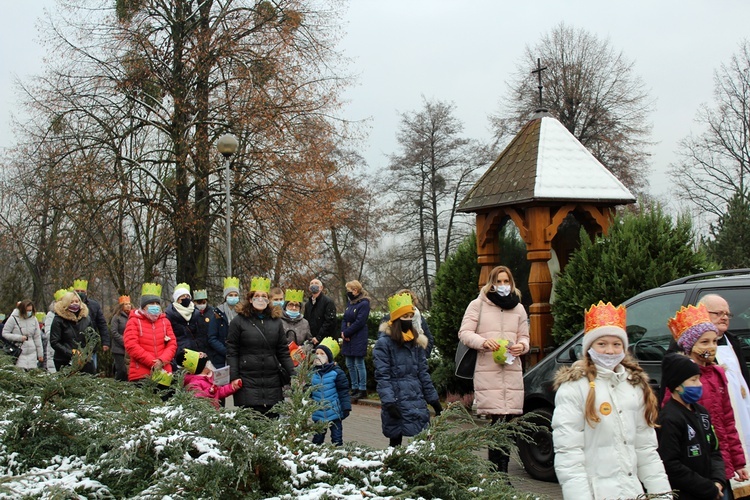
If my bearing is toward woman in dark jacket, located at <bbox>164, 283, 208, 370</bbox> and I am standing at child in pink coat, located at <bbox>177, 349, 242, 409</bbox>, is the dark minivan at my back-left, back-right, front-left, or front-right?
back-right

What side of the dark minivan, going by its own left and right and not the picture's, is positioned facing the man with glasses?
left

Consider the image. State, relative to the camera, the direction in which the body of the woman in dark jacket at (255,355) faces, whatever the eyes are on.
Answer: toward the camera

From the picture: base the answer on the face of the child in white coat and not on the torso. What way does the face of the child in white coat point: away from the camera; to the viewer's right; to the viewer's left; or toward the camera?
toward the camera

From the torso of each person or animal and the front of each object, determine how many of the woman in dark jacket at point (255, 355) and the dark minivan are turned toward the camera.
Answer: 1

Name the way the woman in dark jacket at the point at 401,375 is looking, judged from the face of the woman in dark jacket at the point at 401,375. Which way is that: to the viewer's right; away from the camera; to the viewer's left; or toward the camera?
toward the camera

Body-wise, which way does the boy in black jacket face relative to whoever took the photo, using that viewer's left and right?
facing the viewer and to the right of the viewer

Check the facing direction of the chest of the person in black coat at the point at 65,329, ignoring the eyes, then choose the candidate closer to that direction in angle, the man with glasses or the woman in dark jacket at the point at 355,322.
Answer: the man with glasses

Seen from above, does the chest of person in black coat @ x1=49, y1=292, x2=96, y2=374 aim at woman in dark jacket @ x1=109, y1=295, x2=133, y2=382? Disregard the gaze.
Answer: no

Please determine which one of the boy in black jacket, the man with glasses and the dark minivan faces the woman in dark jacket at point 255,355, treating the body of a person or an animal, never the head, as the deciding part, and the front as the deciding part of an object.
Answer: the dark minivan

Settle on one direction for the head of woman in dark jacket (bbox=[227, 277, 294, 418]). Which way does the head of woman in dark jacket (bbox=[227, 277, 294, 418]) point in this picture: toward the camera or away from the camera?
toward the camera

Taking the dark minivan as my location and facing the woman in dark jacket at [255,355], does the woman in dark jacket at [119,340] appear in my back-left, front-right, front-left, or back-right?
front-right

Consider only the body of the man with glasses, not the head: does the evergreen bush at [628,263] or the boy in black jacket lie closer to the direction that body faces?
the boy in black jacket

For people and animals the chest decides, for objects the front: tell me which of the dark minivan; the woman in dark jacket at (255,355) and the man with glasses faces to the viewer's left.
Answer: the dark minivan

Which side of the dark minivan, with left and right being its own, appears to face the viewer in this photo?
left

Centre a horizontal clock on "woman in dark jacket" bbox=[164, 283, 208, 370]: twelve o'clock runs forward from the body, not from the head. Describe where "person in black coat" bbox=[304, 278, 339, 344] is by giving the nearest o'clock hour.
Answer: The person in black coat is roughly at 9 o'clock from the woman in dark jacket.

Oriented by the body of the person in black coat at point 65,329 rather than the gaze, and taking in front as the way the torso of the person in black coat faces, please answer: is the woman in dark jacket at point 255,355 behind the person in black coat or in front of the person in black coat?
in front

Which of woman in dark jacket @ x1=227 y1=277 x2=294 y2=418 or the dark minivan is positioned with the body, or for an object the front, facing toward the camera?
the woman in dark jacket

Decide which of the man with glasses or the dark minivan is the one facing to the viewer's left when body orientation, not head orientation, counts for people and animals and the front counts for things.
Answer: the dark minivan
